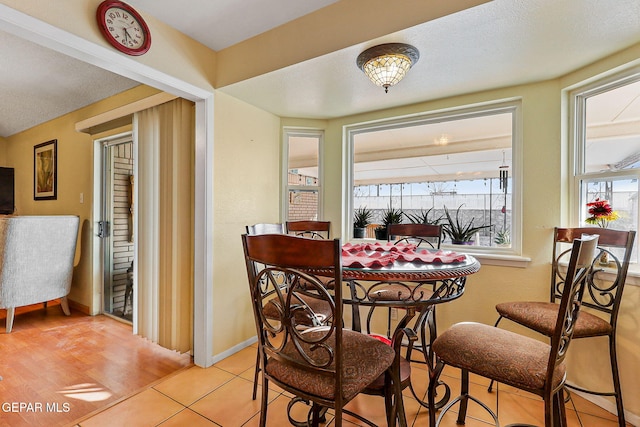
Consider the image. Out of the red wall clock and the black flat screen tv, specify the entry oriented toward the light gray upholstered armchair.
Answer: the black flat screen tv

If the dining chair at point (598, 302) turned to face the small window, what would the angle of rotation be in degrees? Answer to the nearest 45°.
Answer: approximately 45° to its right

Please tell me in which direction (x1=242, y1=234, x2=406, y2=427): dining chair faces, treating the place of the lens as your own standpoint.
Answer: facing away from the viewer and to the right of the viewer

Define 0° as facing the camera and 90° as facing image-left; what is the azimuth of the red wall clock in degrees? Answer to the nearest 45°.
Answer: approximately 315°

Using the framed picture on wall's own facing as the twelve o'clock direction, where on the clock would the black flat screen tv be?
The black flat screen tv is roughly at 4 o'clock from the framed picture on wall.

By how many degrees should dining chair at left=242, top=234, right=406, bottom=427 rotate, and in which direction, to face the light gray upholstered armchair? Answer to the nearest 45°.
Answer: approximately 90° to its left

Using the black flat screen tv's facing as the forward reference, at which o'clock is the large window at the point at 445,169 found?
The large window is roughly at 11 o'clock from the black flat screen tv.

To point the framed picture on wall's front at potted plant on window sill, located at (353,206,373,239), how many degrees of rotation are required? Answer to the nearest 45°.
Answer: approximately 90° to its left

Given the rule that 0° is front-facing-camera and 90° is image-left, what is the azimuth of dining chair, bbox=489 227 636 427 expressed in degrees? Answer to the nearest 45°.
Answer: approximately 45°

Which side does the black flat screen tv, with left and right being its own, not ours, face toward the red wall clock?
front

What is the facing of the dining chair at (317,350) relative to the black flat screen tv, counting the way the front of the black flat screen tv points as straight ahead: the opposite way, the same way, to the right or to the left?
to the left

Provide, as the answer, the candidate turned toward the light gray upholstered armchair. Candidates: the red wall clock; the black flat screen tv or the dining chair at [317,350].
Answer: the black flat screen tv
